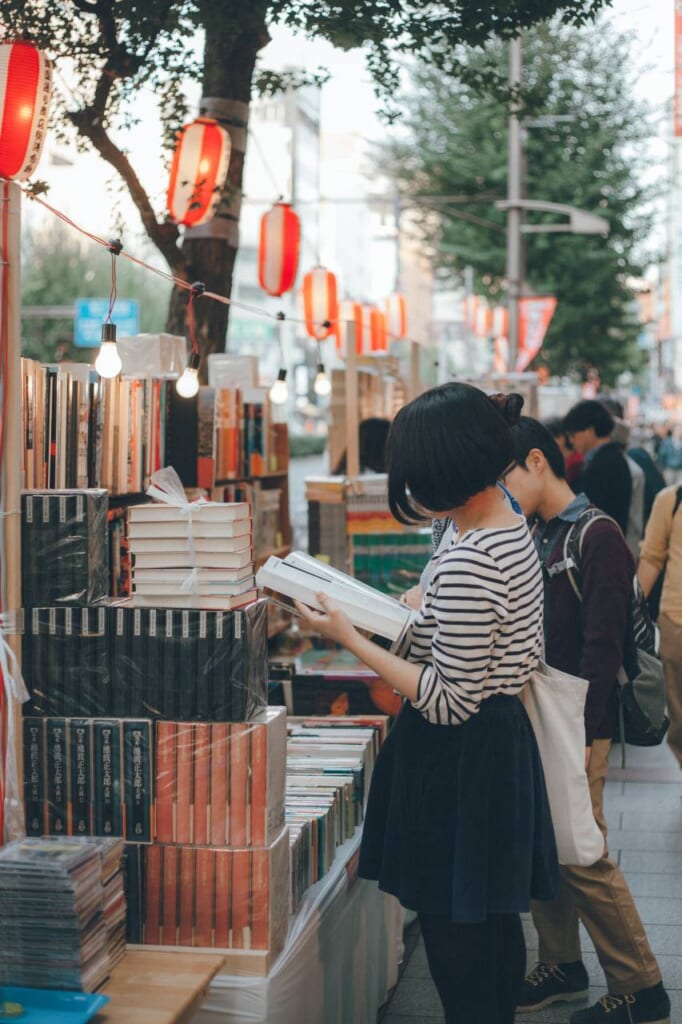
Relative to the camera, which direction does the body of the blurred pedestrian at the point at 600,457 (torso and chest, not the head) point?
to the viewer's left

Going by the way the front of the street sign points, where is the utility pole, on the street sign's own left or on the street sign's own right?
on the street sign's own left

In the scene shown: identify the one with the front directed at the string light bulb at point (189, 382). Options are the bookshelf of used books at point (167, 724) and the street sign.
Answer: the street sign

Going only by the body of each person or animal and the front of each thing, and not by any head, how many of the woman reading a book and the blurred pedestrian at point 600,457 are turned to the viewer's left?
2

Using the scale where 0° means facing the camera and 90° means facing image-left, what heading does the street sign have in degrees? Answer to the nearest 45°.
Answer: approximately 0°

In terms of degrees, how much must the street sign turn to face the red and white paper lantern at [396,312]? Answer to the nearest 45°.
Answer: approximately 45° to its left

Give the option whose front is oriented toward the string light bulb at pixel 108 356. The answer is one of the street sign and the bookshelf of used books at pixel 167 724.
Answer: the street sign

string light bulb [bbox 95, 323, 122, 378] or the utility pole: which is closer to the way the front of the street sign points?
the string light bulb

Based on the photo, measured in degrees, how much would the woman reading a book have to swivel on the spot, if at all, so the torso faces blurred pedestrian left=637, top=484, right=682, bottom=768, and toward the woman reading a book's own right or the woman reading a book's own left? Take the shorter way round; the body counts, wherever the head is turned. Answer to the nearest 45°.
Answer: approximately 90° to the woman reading a book's own right

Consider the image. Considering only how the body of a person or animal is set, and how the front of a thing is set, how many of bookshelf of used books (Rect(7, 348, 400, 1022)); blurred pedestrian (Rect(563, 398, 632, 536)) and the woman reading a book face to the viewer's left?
2
